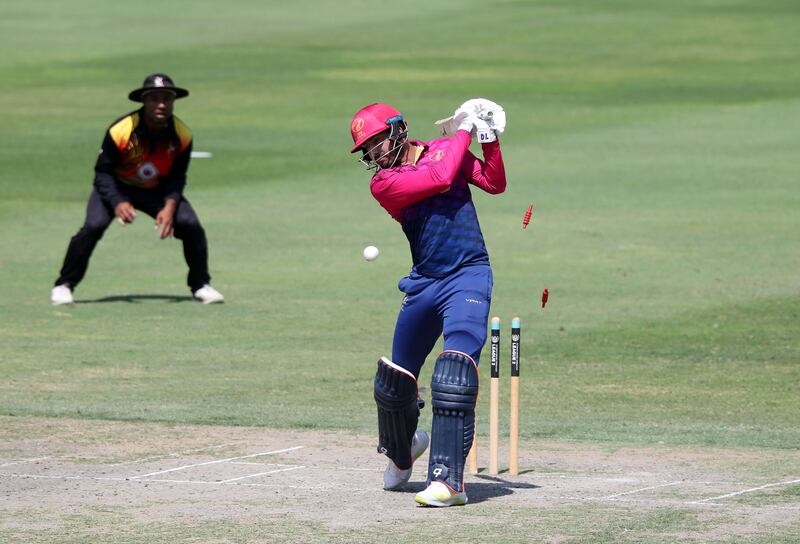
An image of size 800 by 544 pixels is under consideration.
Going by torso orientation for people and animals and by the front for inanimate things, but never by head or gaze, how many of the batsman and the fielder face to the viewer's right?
0

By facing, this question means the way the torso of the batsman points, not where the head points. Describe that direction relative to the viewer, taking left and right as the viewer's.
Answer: facing the viewer and to the left of the viewer

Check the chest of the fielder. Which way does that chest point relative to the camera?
toward the camera

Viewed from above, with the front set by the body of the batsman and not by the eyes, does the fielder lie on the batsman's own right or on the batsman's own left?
on the batsman's own right

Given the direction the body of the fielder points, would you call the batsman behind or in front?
in front
